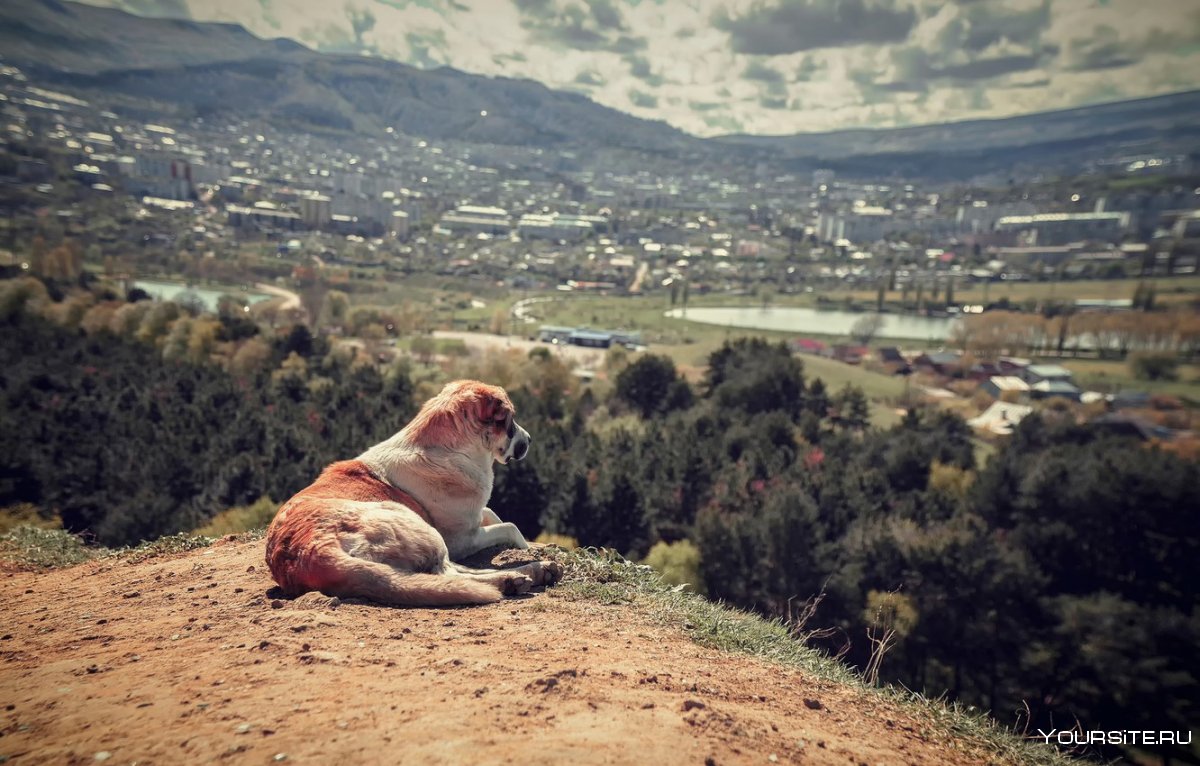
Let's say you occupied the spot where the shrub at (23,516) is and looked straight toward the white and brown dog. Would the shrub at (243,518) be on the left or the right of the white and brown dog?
left

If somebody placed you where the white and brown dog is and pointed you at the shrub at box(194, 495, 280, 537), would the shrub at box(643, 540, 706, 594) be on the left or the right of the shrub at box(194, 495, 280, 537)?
right

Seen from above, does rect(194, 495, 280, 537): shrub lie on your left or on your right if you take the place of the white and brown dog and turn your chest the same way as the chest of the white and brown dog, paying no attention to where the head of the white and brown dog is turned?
on your left

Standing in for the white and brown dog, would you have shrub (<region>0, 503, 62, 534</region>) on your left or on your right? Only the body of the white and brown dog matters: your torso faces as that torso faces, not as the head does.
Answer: on your left

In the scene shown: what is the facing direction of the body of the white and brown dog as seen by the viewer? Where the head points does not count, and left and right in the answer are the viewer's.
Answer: facing away from the viewer and to the right of the viewer

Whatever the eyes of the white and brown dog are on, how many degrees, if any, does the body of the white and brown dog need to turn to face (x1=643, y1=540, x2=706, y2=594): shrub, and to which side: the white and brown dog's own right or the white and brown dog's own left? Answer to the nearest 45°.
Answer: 0° — it already faces it
